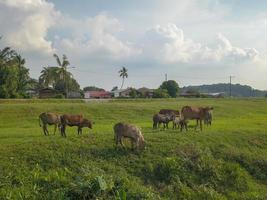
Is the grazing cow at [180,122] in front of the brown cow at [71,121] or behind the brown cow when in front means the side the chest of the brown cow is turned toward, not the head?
in front

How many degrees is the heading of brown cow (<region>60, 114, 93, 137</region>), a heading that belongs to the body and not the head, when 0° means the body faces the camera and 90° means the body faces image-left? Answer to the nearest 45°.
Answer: approximately 270°

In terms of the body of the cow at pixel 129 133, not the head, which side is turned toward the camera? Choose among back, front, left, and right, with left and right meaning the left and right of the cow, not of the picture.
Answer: right

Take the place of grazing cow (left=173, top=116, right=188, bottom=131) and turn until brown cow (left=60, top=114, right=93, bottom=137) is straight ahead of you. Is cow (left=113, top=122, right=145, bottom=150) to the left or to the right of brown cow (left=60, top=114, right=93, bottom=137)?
left

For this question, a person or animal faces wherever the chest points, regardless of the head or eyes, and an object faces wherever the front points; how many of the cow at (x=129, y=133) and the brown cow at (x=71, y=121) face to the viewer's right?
2

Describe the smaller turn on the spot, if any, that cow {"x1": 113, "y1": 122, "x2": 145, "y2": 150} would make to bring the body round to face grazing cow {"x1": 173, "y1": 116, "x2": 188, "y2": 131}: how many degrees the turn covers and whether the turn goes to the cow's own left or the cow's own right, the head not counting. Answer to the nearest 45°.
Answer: approximately 45° to the cow's own left

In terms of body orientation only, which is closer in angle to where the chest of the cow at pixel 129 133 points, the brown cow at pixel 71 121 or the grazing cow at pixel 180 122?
the grazing cow

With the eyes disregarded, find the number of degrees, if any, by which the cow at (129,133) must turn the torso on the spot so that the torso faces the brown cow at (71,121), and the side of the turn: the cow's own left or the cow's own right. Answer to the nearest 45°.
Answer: approximately 135° to the cow's own left
